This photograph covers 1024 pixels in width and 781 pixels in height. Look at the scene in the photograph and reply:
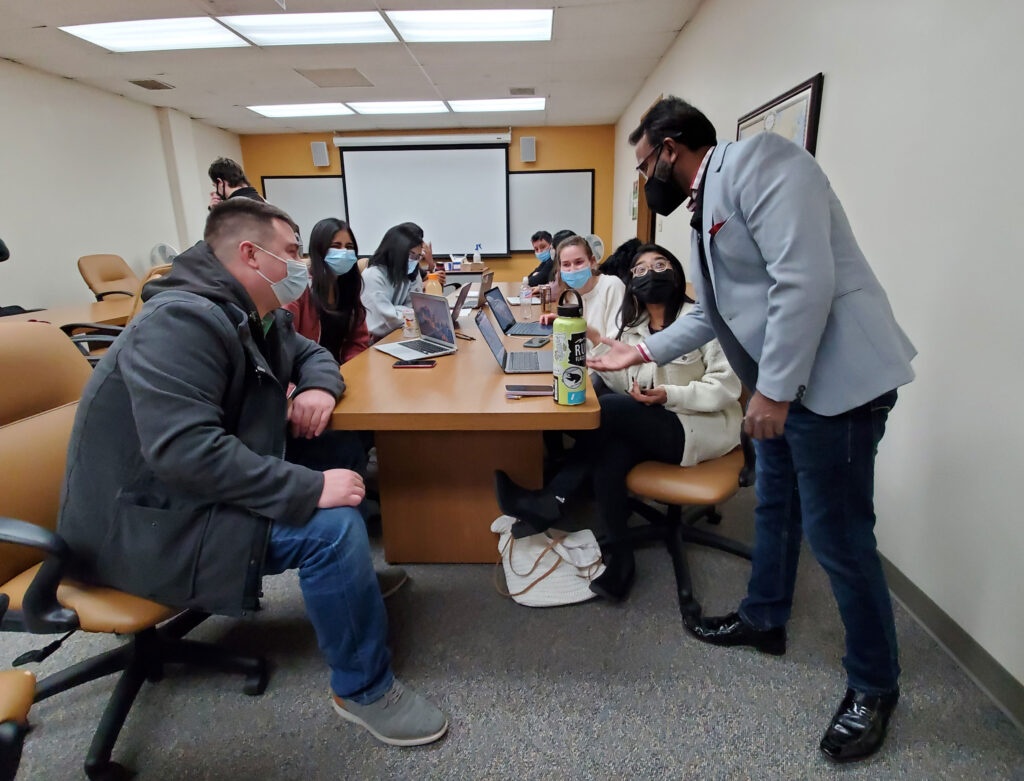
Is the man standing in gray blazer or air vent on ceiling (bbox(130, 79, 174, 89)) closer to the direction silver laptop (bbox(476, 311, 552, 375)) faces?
the man standing in gray blazer

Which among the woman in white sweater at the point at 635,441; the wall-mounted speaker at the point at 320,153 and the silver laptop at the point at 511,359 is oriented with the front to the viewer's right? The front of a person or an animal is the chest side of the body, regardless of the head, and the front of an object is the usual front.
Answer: the silver laptop

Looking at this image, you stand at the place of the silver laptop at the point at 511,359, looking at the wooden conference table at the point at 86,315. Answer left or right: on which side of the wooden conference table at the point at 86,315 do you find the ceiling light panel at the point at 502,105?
right

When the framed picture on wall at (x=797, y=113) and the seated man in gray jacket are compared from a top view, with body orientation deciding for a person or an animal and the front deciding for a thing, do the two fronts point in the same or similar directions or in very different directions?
very different directions

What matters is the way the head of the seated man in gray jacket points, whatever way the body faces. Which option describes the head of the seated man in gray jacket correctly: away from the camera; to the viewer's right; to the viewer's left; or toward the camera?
to the viewer's right

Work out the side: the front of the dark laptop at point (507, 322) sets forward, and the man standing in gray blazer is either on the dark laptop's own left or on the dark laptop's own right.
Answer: on the dark laptop's own right

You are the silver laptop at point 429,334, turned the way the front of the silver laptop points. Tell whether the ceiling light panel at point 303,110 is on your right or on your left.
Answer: on your right

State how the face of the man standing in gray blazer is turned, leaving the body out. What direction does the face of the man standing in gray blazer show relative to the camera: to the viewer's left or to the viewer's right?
to the viewer's left

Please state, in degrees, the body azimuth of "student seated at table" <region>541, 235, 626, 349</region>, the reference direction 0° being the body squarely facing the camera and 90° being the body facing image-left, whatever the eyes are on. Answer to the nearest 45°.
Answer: approximately 45°

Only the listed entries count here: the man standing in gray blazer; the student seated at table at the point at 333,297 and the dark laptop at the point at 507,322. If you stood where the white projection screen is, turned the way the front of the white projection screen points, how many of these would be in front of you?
3

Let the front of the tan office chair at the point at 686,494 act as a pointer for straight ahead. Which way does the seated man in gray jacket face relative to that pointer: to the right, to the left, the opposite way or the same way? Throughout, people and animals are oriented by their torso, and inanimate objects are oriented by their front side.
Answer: the opposite way
